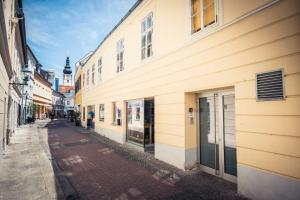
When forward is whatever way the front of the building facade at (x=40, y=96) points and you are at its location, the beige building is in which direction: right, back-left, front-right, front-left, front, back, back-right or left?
front-right

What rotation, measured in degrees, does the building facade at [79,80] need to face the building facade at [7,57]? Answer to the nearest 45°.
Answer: approximately 90° to its left

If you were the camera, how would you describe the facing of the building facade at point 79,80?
facing to the left of the viewer

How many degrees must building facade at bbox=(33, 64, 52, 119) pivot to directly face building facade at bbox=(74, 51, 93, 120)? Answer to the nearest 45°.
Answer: approximately 45° to its right

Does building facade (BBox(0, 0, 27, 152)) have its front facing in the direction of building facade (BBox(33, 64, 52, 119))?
no

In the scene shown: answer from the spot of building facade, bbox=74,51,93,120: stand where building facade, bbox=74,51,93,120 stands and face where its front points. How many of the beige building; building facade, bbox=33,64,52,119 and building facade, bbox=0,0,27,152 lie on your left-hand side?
2

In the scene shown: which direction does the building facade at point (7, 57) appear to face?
to the viewer's right

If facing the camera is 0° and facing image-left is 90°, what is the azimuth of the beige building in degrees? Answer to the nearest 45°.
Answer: approximately 45°

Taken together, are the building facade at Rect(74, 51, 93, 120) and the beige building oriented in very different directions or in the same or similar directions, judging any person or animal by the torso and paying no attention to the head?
same or similar directions

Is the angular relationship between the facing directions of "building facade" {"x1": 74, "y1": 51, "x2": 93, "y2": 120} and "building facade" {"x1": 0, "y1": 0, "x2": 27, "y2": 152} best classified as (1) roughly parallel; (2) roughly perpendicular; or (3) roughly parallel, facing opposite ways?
roughly parallel, facing opposite ways

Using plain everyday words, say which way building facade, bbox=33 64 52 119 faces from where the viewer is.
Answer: facing the viewer and to the right of the viewer

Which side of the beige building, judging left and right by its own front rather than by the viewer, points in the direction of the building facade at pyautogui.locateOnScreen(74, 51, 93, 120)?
right

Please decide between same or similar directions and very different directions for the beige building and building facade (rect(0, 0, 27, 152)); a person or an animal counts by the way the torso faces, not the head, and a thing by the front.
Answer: very different directions

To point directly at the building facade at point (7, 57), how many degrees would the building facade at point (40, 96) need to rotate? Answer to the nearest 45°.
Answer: approximately 45° to its right

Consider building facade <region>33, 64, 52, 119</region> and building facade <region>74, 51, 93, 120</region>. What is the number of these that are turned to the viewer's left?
1

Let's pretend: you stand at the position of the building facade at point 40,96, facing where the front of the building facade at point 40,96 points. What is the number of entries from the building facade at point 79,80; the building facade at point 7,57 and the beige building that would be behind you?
0
